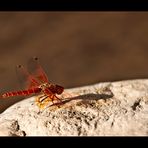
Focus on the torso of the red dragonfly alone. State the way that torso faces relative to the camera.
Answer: to the viewer's right
